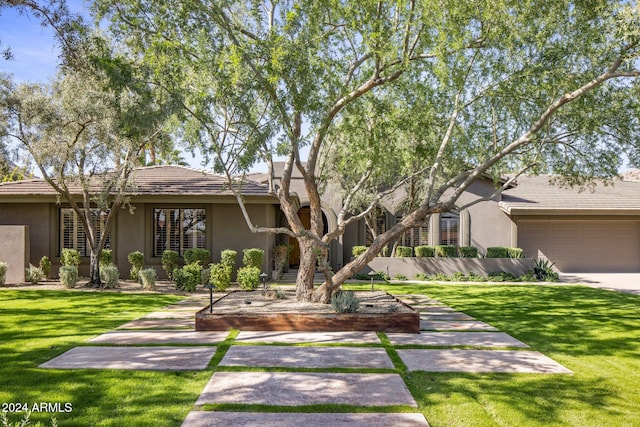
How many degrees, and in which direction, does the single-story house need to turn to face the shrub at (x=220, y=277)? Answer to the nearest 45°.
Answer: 0° — it already faces it

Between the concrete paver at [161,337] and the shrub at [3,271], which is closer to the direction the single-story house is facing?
the concrete paver

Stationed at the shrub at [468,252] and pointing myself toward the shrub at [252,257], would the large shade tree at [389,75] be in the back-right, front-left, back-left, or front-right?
front-left

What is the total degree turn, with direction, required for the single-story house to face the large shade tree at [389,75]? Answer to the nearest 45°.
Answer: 0° — it already faces it

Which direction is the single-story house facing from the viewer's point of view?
toward the camera

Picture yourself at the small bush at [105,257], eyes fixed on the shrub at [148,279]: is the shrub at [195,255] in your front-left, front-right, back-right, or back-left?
front-left

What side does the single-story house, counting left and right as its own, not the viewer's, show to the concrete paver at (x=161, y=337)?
front

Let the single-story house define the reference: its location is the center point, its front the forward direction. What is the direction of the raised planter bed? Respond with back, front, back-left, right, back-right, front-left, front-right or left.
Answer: front

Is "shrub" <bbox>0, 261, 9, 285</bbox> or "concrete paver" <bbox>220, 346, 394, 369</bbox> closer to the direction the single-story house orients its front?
the concrete paver

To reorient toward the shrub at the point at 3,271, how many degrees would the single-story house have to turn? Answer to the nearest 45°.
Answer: approximately 45° to its right

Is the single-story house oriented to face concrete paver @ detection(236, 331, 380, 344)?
yes

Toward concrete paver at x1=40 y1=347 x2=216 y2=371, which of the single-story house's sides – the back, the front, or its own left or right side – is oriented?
front

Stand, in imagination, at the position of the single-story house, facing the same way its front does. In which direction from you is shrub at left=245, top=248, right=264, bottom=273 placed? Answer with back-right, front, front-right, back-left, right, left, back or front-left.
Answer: front

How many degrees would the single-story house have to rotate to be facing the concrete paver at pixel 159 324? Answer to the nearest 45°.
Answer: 0° — it already faces it

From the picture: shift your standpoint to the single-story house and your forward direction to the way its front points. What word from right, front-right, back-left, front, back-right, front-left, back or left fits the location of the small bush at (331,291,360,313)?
front
